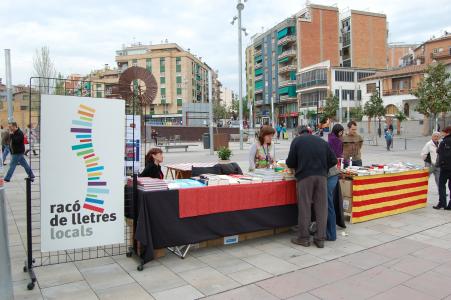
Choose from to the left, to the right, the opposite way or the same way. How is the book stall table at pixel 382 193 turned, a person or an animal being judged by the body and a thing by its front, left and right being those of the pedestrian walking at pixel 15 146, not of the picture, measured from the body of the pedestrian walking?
to the left

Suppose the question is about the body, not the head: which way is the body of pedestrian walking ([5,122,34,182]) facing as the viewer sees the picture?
to the viewer's left

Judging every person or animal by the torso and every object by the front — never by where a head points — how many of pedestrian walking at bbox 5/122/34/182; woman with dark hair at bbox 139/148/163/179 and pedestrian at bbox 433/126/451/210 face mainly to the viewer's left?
2

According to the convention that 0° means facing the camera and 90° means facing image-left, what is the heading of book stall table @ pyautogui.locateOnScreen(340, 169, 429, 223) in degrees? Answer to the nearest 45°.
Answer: approximately 315°

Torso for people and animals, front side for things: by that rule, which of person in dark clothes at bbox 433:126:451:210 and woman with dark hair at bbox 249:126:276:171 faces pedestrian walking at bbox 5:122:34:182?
person in dark clothes at bbox 433:126:451:210

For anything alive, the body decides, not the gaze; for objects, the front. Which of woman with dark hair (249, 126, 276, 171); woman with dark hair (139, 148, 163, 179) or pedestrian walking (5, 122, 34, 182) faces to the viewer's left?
the pedestrian walking

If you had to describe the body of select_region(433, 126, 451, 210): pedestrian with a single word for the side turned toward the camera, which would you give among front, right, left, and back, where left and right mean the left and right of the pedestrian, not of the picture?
left

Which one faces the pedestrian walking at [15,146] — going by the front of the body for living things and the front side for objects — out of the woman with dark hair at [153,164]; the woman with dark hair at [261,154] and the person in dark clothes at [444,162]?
the person in dark clothes at [444,162]

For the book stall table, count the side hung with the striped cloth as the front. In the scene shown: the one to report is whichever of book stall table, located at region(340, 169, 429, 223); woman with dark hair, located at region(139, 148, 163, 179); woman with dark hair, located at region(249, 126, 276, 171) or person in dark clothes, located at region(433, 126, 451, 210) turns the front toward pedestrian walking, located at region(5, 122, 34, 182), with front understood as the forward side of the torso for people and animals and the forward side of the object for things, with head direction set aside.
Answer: person in dark clothes, located at region(433, 126, 451, 210)

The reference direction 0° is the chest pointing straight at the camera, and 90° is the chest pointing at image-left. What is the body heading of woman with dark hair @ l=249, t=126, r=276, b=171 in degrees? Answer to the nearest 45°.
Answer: approximately 315°

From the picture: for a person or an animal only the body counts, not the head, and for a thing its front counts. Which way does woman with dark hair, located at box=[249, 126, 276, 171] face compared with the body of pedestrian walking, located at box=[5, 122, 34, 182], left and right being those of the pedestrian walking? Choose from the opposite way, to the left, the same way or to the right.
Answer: to the left
